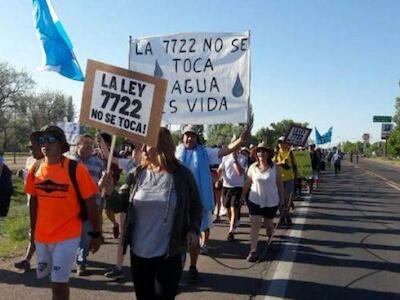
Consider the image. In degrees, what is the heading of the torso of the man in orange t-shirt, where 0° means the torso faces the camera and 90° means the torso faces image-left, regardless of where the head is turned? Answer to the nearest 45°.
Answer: approximately 45°
